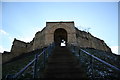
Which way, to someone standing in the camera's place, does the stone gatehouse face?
facing the viewer
